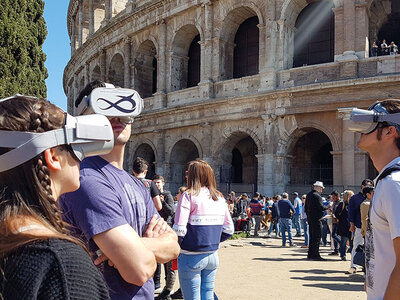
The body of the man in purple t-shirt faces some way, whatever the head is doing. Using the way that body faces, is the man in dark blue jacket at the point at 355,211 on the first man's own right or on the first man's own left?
on the first man's own left

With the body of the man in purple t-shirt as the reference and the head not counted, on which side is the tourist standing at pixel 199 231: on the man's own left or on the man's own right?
on the man's own left

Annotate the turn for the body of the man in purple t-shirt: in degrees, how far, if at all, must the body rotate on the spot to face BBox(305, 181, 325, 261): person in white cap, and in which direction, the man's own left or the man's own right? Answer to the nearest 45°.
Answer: approximately 90° to the man's own left

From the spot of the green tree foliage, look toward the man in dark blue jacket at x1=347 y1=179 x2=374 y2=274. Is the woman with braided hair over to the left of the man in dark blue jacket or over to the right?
right

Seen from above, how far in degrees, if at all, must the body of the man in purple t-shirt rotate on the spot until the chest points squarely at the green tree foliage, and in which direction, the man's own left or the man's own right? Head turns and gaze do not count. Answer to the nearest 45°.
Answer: approximately 135° to the man's own left
